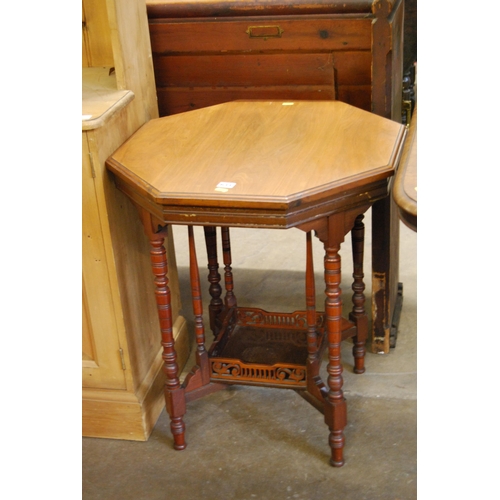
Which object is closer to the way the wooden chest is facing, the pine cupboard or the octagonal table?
the octagonal table

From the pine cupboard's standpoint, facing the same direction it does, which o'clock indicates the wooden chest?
The wooden chest is roughly at 8 o'clock from the pine cupboard.

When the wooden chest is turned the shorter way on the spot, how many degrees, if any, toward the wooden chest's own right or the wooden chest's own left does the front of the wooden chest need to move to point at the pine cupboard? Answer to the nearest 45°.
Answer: approximately 45° to the wooden chest's own right

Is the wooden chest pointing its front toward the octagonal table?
yes

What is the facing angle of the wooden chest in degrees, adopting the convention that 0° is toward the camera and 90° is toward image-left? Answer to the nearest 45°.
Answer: approximately 0°
